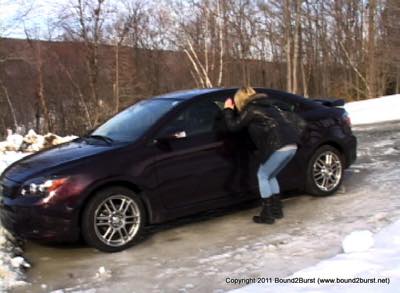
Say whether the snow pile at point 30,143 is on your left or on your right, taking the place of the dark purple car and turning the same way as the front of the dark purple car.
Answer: on your right

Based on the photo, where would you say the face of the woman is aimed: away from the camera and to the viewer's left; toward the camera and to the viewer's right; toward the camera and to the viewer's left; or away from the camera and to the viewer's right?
away from the camera and to the viewer's left

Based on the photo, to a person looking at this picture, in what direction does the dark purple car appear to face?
facing the viewer and to the left of the viewer

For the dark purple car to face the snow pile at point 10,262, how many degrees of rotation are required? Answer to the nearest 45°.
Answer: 0° — it already faces it
